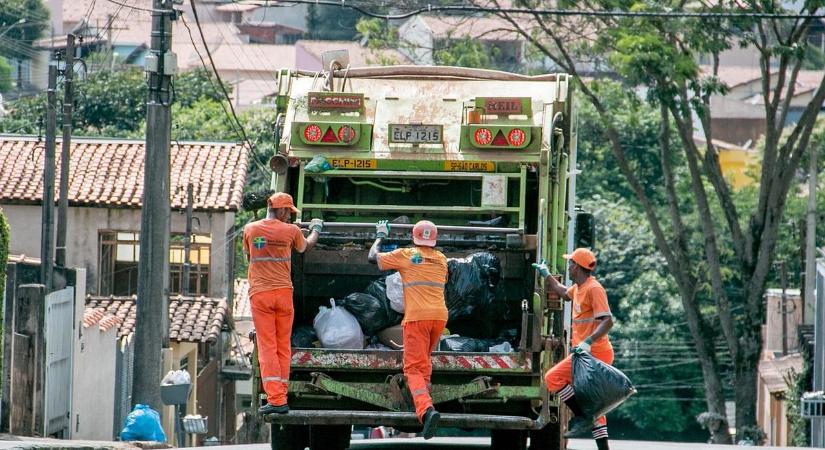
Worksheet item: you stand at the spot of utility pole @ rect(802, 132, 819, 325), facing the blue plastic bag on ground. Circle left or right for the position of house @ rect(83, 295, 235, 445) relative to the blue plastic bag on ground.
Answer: right

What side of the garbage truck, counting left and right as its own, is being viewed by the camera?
back

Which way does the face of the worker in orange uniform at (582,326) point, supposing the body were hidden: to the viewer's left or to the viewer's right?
to the viewer's left

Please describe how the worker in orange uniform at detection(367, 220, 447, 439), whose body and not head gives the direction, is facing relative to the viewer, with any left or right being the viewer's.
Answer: facing away from the viewer
